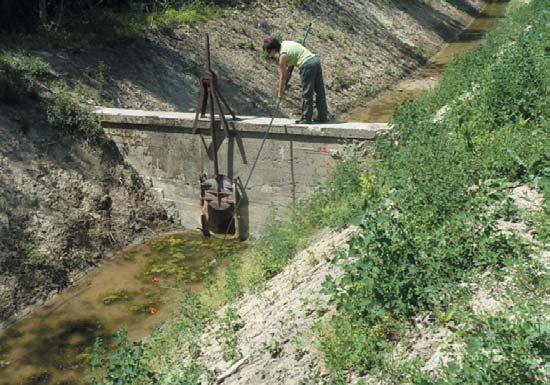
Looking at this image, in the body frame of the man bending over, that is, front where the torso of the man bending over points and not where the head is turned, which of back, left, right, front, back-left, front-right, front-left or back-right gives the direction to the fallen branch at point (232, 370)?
left

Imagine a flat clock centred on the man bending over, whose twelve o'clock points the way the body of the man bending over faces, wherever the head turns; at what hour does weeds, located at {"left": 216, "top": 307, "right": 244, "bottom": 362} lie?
The weeds is roughly at 9 o'clock from the man bending over.

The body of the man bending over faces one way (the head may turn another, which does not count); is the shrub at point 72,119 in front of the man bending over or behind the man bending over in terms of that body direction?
in front

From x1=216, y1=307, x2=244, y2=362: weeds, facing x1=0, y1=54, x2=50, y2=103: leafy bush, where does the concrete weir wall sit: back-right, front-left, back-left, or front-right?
front-right

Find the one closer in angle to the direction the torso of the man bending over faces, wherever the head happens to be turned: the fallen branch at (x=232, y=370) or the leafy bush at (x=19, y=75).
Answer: the leafy bush

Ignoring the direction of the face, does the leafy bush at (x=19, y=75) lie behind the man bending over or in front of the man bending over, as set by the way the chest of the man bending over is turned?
in front

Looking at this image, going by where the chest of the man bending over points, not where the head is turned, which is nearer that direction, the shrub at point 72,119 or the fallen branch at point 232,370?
the shrub

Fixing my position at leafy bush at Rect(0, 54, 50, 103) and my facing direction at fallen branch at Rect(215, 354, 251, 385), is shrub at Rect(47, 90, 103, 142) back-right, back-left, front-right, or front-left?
front-left

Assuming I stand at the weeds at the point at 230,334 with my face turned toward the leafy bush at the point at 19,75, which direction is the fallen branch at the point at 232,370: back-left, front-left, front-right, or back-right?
back-left

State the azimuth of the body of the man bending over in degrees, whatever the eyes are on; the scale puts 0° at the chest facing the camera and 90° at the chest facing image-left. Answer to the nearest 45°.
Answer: approximately 90°

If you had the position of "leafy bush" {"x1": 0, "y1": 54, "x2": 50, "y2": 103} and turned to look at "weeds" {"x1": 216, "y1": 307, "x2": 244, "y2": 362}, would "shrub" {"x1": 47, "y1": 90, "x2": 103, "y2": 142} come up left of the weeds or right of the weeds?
left
